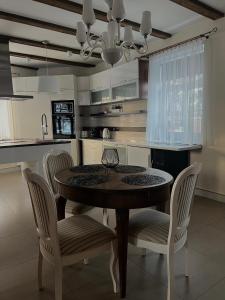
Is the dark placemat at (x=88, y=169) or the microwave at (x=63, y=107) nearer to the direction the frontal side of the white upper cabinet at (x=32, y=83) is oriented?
the dark placemat

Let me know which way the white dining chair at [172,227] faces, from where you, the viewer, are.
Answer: facing away from the viewer and to the left of the viewer

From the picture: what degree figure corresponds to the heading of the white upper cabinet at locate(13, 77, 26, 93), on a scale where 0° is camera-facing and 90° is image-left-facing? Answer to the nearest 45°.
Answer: approximately 0°

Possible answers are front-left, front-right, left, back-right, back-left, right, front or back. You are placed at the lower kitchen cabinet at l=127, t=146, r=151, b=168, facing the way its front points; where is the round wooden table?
front-left

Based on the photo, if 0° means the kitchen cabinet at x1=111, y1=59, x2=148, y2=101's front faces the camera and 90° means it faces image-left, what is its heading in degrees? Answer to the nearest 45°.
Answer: approximately 45°

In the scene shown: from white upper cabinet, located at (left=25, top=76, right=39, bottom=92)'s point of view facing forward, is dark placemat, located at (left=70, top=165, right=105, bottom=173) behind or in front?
in front

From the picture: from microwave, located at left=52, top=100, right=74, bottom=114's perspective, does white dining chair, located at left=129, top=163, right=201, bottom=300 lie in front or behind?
in front

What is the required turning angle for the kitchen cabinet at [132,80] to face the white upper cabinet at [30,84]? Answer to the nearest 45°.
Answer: approximately 45° to its right

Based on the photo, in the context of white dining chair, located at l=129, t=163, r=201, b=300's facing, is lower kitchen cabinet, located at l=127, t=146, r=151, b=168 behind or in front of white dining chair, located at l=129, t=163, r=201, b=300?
in front

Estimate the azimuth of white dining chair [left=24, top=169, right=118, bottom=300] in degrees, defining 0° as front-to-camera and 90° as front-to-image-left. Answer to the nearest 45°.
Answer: approximately 225°

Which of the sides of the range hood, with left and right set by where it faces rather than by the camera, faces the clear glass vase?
front
